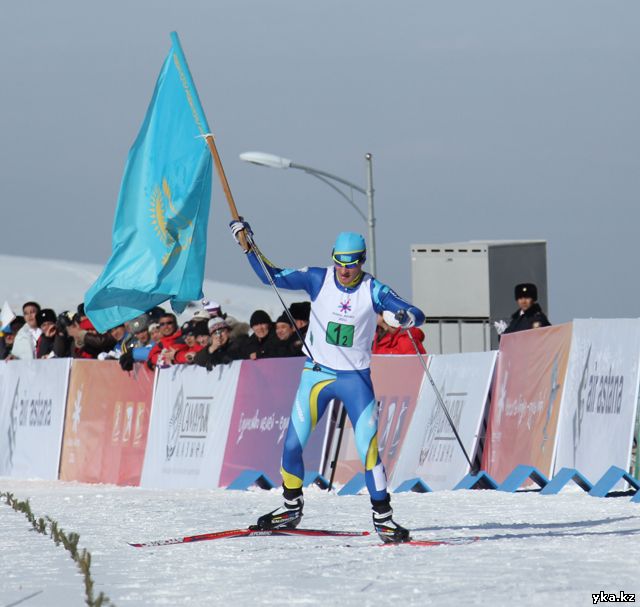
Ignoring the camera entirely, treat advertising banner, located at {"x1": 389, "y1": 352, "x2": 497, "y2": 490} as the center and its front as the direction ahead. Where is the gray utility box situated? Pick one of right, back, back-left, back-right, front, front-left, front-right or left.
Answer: back

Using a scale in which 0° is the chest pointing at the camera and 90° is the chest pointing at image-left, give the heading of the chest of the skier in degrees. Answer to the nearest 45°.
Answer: approximately 0°

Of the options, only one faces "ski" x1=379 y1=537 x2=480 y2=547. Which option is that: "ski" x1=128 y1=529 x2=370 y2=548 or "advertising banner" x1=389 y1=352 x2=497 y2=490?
the advertising banner

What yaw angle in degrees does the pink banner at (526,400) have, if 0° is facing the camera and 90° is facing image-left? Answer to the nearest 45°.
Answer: approximately 0°

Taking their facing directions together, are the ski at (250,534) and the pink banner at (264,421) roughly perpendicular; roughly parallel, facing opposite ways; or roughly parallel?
roughly perpendicular

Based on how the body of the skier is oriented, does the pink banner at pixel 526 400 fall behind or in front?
behind
